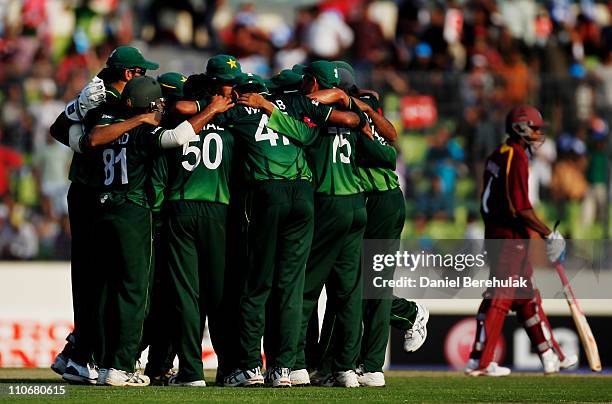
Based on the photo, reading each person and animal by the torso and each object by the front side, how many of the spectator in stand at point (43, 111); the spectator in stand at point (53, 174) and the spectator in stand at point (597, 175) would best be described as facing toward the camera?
3

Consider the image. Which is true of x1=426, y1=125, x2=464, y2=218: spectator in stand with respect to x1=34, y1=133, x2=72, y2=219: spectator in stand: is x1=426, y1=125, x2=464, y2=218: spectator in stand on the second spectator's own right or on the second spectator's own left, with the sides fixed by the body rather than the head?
on the second spectator's own left

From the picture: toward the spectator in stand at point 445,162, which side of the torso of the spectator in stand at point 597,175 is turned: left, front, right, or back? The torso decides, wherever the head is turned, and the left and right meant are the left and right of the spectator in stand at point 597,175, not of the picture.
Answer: right

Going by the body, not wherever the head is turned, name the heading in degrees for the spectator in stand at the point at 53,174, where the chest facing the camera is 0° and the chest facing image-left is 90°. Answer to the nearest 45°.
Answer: approximately 0°

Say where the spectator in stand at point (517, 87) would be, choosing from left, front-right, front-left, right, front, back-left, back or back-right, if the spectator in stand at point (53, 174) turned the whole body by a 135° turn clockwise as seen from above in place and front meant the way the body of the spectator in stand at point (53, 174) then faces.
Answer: back-right

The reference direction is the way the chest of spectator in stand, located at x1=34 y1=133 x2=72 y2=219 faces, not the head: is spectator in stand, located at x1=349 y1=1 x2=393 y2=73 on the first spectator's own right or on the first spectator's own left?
on the first spectator's own left

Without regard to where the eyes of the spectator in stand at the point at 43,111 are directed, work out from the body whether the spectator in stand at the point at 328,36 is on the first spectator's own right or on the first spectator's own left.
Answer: on the first spectator's own left

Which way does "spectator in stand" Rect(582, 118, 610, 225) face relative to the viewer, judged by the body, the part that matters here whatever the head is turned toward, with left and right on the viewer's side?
facing the viewer

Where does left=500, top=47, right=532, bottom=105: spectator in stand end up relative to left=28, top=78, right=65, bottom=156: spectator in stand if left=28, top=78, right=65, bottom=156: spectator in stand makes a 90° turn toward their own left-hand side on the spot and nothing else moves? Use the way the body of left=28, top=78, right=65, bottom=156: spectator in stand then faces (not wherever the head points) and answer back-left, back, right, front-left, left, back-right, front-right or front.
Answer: front

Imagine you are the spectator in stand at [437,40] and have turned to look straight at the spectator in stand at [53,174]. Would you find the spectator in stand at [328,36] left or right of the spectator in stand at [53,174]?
right

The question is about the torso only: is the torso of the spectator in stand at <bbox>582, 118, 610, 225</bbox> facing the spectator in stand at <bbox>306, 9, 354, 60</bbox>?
no

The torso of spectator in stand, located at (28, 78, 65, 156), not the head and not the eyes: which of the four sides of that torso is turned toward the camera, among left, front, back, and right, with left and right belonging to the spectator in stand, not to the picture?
front

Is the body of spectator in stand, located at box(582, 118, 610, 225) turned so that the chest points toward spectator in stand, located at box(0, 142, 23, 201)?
no

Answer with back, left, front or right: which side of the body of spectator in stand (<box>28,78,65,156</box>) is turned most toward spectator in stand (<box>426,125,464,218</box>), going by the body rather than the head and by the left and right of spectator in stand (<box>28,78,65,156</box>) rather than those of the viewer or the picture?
left

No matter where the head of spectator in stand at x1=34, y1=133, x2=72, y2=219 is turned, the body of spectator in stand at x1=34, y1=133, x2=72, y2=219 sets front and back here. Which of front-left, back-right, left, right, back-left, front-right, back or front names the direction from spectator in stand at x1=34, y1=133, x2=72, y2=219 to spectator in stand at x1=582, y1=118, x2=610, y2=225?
left
